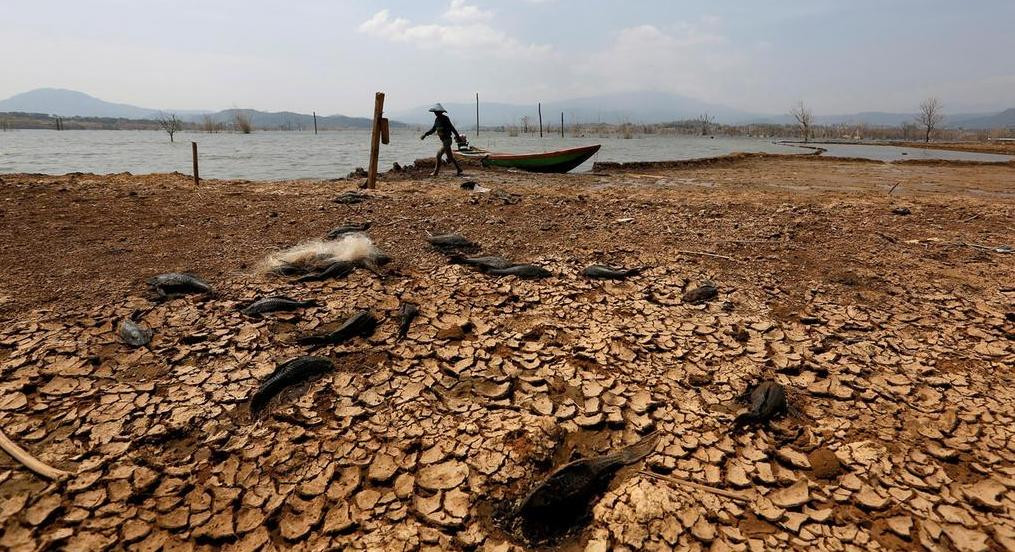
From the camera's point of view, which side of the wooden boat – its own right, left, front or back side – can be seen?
right

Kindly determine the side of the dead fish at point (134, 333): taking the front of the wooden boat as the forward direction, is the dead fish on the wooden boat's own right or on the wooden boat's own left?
on the wooden boat's own right

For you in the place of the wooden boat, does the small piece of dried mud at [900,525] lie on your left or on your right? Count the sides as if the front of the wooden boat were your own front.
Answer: on your right

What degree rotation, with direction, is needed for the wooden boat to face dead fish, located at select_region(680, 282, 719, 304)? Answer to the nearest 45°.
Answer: approximately 90° to its right

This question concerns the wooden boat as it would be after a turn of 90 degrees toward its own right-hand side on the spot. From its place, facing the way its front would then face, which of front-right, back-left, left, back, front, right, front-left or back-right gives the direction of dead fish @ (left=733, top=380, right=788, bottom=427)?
front

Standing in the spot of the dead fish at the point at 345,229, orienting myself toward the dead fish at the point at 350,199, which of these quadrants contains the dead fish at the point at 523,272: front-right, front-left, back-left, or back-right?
back-right

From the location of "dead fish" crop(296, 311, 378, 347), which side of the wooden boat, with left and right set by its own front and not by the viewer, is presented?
right

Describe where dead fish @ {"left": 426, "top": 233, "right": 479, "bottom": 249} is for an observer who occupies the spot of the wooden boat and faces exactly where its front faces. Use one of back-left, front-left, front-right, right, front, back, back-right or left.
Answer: right

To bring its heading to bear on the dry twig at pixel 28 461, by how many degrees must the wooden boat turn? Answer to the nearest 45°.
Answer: approximately 90° to its right

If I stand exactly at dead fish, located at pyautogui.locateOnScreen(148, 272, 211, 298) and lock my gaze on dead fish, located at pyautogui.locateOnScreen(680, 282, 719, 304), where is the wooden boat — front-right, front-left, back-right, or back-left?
front-left

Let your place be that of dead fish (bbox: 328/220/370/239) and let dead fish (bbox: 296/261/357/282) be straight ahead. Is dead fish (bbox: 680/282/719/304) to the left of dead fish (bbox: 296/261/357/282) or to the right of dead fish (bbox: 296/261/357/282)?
left

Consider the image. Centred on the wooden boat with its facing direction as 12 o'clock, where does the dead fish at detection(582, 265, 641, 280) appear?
The dead fish is roughly at 3 o'clock from the wooden boat.

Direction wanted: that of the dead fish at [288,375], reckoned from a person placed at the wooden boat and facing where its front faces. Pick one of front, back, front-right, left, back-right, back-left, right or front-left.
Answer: right
